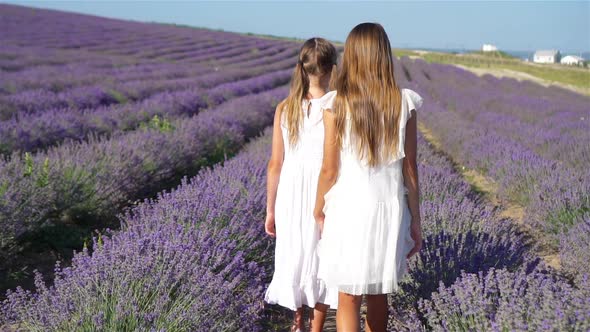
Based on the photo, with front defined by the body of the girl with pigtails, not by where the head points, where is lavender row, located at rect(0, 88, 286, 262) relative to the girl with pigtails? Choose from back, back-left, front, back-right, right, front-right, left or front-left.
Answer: front-left

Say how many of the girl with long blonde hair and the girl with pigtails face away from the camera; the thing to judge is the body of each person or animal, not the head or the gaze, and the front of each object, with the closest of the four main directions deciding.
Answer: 2

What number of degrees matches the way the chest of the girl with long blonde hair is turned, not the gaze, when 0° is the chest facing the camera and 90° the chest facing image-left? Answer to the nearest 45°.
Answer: approximately 180°

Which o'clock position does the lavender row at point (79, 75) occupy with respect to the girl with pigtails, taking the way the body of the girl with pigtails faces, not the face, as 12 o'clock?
The lavender row is roughly at 11 o'clock from the girl with pigtails.

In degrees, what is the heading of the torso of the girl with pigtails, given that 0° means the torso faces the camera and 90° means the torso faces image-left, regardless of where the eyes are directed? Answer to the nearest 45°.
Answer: approximately 180°

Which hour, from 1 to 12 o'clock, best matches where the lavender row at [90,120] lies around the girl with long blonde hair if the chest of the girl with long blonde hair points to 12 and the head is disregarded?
The lavender row is roughly at 11 o'clock from the girl with long blonde hair.

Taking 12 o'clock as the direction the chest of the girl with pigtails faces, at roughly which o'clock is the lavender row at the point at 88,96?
The lavender row is roughly at 11 o'clock from the girl with pigtails.

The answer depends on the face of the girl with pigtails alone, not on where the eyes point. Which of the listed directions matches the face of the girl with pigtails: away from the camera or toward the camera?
away from the camera

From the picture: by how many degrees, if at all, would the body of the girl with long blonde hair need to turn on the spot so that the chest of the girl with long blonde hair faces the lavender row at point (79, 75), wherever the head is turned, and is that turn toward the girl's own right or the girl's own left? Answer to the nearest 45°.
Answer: approximately 45° to the girl's own left
